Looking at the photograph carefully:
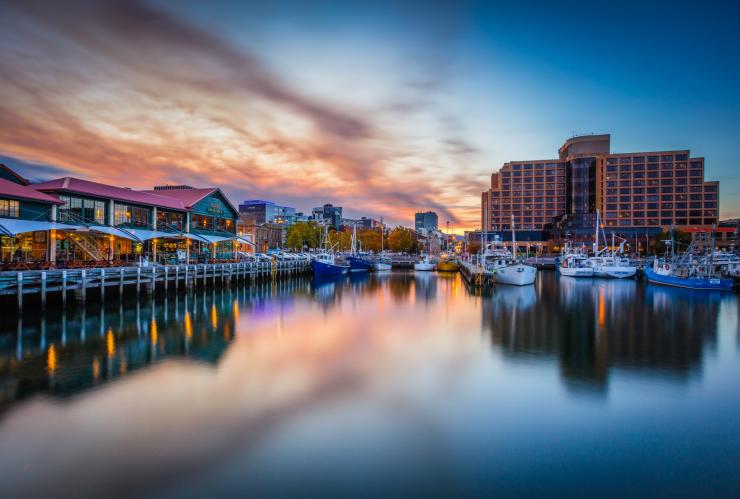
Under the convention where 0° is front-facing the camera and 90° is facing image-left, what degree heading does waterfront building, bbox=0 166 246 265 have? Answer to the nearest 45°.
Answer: approximately 315°
